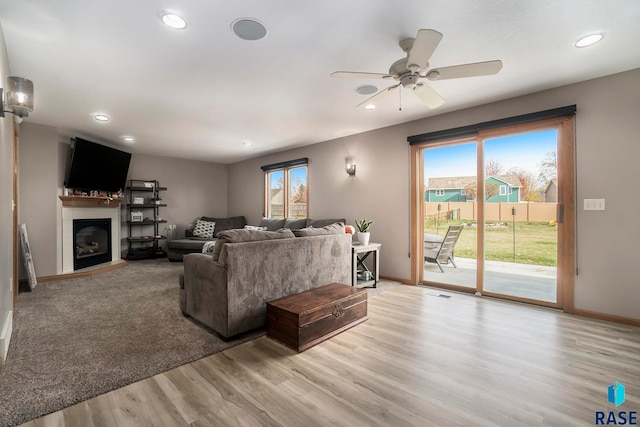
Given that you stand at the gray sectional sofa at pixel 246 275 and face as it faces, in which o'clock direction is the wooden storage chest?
The wooden storage chest is roughly at 5 o'clock from the gray sectional sofa.

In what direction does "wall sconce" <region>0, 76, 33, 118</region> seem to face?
to the viewer's right

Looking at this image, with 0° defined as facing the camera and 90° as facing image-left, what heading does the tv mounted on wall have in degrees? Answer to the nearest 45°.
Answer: approximately 315°

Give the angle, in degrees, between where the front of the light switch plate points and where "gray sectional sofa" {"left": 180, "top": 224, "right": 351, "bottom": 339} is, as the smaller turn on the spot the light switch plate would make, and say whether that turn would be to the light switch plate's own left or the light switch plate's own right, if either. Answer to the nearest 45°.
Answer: approximately 45° to the light switch plate's own right

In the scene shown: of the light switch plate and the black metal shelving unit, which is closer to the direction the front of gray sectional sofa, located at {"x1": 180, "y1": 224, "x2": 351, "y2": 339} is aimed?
the black metal shelving unit

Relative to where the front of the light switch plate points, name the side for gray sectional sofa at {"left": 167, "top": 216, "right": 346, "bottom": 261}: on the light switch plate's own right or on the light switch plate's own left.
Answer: on the light switch plate's own right
